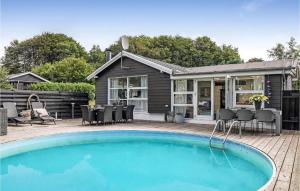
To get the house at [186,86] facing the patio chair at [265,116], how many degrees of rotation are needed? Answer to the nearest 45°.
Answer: approximately 45° to its left

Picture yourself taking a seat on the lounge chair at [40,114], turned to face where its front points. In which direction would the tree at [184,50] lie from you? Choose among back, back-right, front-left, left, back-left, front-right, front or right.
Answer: left

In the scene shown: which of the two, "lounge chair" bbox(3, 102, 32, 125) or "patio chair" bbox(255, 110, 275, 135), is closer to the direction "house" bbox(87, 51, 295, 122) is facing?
the patio chair

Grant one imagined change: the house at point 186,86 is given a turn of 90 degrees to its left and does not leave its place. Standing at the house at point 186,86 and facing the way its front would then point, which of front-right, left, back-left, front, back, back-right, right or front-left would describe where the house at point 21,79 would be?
back-left

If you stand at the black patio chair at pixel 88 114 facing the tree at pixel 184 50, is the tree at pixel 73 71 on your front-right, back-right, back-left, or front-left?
front-left

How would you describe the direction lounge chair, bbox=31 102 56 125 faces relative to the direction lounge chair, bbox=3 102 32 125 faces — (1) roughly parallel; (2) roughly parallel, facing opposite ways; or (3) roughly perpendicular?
roughly parallel

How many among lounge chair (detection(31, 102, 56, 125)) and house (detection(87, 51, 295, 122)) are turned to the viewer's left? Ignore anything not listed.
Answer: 0

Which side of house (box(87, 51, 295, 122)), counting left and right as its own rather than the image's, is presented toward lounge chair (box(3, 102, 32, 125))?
right

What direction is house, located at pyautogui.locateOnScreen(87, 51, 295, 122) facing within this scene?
toward the camera

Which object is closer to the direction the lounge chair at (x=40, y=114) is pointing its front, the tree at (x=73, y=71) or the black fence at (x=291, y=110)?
the black fence

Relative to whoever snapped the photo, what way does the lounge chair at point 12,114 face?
facing the viewer and to the right of the viewer

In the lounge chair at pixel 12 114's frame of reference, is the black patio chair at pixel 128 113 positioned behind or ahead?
ahead

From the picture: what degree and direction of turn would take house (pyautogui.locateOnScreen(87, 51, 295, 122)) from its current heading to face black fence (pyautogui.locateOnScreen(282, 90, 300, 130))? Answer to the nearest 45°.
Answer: approximately 45° to its left

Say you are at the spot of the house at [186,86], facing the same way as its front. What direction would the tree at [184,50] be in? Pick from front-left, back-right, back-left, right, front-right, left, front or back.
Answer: back

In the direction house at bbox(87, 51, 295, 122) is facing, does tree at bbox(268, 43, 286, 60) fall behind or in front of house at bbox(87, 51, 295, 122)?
behind

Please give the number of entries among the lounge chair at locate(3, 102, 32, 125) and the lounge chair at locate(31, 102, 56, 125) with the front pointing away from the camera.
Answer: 0
